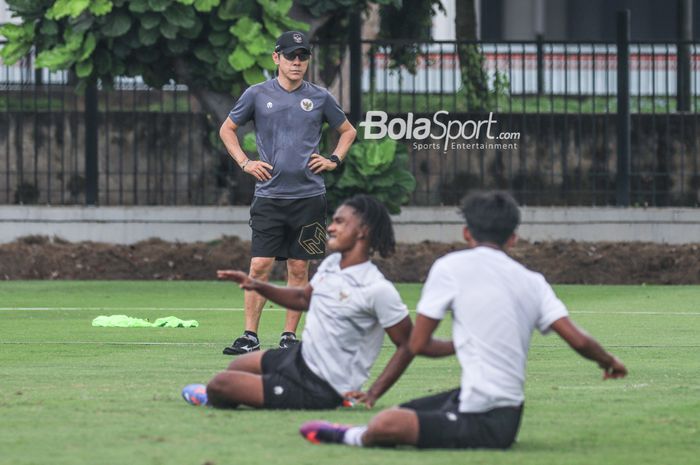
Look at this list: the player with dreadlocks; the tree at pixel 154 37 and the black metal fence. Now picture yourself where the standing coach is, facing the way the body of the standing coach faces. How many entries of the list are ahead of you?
1

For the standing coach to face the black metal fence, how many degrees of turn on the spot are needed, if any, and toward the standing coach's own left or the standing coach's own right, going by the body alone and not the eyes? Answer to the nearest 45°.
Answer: approximately 180°

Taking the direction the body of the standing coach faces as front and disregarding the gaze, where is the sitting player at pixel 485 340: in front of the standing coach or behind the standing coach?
in front

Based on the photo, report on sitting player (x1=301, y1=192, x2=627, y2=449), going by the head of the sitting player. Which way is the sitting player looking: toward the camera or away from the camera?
away from the camera

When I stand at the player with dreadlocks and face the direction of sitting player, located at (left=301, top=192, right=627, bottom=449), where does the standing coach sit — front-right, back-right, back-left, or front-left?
back-left

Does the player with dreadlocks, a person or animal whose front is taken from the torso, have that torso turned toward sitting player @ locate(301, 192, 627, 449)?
no

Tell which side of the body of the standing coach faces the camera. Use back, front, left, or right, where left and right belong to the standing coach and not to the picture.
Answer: front

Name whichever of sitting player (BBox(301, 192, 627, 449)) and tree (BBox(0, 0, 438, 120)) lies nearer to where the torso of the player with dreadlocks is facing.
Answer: the sitting player

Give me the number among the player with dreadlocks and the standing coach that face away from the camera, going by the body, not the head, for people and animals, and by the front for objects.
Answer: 0

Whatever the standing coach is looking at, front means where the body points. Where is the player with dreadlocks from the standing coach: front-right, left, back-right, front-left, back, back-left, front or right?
front

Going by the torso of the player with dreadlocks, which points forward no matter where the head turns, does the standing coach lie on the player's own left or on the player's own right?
on the player's own right

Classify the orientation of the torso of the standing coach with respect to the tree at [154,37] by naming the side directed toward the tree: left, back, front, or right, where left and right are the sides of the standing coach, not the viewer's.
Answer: back

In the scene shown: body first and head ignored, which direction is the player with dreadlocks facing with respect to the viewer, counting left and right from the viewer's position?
facing the viewer and to the left of the viewer

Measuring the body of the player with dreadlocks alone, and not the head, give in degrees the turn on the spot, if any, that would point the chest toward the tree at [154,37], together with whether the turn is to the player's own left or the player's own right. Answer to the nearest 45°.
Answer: approximately 135° to the player's own right
